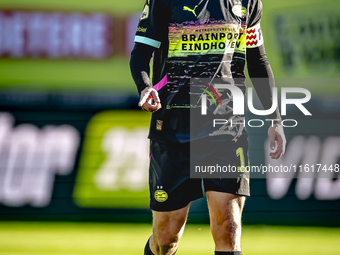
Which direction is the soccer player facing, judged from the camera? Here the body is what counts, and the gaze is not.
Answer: toward the camera
